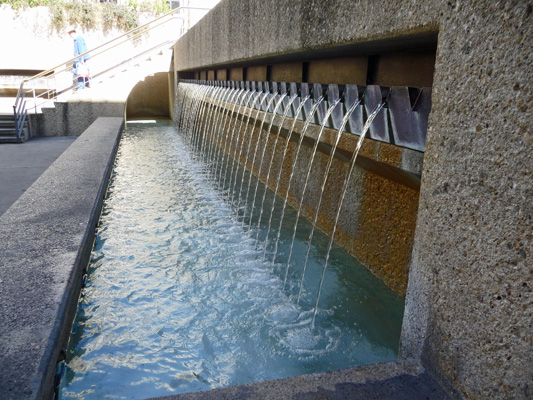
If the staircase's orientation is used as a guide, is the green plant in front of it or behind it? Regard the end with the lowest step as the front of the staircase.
behind
